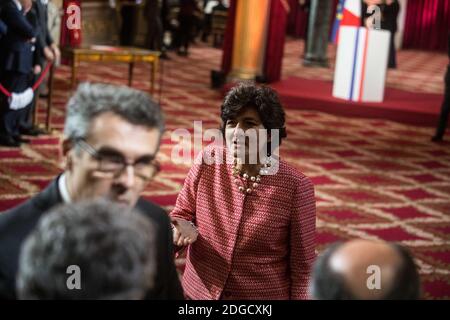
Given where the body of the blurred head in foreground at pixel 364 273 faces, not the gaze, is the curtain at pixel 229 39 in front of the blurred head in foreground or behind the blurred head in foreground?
in front

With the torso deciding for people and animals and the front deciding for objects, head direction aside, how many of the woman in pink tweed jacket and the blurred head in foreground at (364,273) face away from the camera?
1

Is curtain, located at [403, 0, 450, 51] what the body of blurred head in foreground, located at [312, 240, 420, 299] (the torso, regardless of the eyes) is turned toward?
yes

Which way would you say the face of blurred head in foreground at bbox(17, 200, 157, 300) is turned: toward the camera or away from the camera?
away from the camera

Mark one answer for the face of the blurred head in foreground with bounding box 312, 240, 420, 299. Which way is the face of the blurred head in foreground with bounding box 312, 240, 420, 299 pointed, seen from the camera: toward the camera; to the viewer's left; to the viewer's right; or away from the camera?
away from the camera

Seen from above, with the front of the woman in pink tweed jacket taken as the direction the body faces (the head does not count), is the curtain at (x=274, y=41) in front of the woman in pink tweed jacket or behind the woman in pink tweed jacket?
behind

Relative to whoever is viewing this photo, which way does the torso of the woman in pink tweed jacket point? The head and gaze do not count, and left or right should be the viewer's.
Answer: facing the viewer and to the left of the viewer

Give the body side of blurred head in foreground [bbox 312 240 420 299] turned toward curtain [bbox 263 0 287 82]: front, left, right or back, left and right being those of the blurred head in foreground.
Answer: front

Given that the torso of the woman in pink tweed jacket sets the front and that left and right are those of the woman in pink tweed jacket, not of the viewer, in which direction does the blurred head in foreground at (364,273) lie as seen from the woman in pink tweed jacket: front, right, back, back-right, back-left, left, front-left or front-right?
front-left

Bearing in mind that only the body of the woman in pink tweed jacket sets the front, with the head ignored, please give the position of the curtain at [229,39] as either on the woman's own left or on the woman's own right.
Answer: on the woman's own right

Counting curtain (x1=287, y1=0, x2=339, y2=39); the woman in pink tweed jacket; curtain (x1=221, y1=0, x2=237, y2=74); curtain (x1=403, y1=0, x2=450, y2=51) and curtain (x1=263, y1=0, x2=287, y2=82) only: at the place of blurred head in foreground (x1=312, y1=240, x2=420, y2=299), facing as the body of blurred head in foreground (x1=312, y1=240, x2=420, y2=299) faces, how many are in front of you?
5

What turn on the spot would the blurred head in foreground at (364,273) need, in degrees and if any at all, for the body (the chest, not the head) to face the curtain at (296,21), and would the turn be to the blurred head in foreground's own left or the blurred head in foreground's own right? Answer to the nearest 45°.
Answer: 0° — they already face it

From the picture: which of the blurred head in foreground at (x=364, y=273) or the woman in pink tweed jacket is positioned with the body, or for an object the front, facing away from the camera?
the blurred head in foreground

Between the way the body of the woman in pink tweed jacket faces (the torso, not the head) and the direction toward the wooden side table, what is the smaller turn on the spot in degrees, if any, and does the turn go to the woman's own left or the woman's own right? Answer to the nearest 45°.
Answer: approximately 135° to the woman's own right

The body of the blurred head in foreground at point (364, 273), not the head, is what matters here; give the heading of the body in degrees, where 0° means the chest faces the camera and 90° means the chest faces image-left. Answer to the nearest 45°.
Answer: approximately 180°

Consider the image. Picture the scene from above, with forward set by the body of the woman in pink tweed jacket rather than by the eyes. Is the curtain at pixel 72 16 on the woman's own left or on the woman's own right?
on the woman's own right

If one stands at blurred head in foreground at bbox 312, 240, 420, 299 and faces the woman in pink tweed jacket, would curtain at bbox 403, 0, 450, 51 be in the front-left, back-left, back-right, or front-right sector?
front-right

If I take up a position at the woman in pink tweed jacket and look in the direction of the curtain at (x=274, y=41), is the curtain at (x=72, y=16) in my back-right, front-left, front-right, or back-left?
front-left

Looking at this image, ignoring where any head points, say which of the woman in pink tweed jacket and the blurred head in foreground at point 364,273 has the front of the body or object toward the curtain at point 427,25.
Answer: the blurred head in foreground
